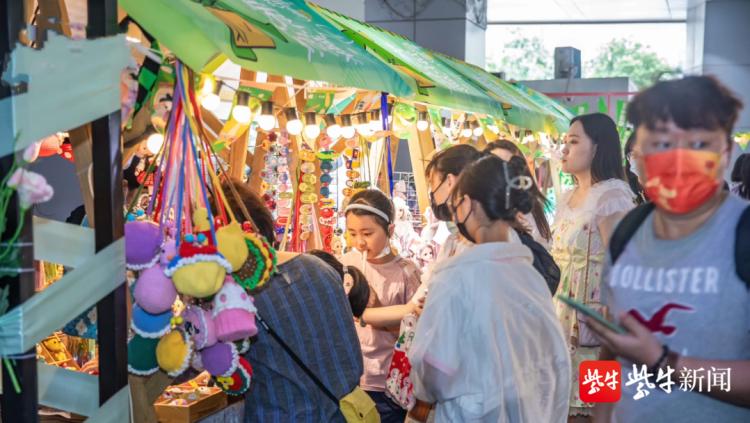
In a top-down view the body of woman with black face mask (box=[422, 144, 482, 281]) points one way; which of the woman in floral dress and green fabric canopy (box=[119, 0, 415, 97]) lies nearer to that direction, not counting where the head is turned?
the green fabric canopy

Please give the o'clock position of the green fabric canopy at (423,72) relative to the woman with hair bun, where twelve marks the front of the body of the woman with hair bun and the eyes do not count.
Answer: The green fabric canopy is roughly at 1 o'clock from the woman with hair bun.

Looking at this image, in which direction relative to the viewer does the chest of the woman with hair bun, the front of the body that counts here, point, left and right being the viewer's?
facing away from the viewer and to the left of the viewer

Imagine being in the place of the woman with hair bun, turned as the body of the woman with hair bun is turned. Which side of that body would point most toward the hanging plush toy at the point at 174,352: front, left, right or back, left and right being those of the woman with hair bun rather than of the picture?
left

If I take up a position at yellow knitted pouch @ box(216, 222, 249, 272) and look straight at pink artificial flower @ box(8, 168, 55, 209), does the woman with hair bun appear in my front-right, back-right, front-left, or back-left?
back-left

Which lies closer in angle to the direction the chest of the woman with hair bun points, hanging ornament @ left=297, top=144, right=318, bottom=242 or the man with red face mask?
the hanging ornament

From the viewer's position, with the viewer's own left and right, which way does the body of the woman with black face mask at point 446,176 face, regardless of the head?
facing to the left of the viewer

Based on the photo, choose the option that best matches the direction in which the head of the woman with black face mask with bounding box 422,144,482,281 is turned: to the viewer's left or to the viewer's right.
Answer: to the viewer's left
